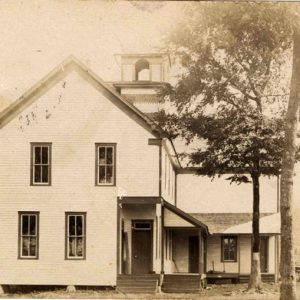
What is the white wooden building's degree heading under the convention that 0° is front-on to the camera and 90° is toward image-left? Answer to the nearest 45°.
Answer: approximately 0°

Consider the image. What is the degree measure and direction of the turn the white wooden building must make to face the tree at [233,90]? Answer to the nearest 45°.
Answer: approximately 90° to its left
